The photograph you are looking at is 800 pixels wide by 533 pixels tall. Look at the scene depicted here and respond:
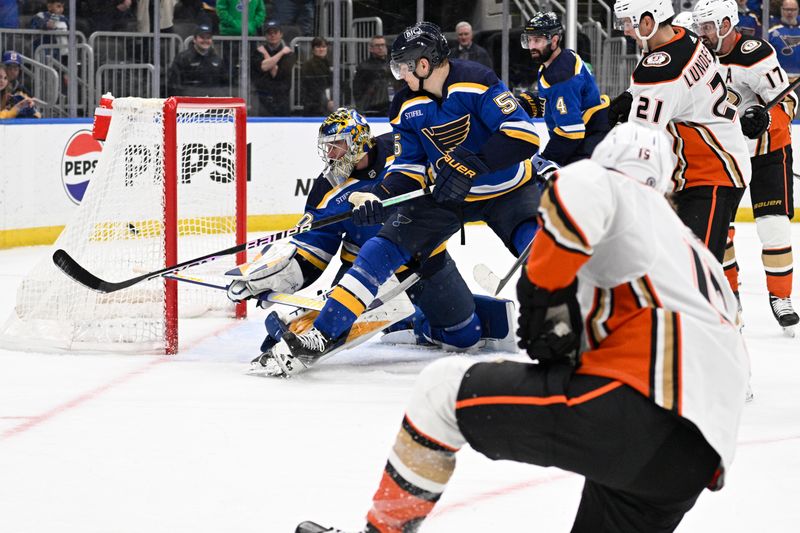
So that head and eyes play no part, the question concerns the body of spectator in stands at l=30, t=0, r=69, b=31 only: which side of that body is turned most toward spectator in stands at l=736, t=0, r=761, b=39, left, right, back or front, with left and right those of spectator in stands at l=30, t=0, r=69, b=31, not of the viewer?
left

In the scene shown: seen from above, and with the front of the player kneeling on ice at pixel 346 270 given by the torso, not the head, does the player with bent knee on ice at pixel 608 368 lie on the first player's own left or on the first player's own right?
on the first player's own left

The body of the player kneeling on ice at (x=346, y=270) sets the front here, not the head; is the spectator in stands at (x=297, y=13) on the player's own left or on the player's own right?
on the player's own right

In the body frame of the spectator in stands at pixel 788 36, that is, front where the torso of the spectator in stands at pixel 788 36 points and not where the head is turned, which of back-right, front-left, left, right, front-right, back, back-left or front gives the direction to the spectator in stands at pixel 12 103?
front-right

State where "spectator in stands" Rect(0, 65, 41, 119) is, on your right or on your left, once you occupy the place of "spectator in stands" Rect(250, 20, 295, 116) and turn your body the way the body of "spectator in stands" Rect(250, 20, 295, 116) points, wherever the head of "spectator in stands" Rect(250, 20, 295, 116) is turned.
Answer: on your right

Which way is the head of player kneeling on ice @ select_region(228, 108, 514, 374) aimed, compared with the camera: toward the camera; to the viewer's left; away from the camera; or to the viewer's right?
to the viewer's left

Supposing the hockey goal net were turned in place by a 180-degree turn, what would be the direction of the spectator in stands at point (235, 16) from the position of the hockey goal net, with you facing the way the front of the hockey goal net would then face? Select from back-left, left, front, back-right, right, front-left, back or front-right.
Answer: right
